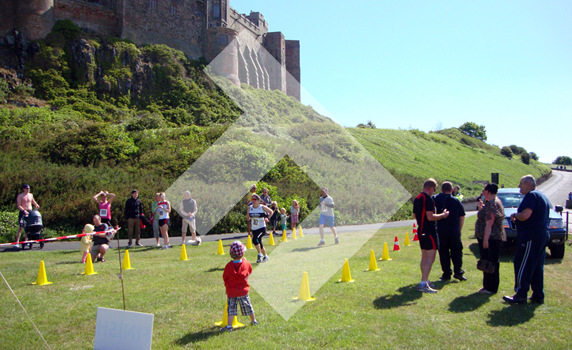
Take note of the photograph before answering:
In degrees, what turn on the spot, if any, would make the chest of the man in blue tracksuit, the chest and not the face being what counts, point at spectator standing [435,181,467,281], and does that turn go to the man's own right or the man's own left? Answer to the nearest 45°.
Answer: approximately 45° to the man's own right

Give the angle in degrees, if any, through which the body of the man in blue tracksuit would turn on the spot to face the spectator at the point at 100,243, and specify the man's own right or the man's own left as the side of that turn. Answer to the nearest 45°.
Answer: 0° — they already face them

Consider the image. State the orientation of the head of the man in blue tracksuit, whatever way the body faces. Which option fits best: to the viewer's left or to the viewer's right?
to the viewer's left

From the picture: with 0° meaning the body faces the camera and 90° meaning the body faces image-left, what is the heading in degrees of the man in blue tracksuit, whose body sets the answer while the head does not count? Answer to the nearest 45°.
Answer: approximately 90°

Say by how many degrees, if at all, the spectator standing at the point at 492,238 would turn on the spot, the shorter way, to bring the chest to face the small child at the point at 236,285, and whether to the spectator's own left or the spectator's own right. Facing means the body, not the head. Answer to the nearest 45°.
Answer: approximately 45° to the spectator's own left

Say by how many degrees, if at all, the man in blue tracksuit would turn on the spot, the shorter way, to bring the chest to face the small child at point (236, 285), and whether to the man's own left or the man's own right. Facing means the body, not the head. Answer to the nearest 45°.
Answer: approximately 45° to the man's own left

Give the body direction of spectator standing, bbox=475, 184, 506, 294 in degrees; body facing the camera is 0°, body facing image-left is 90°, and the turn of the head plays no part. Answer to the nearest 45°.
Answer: approximately 90°
